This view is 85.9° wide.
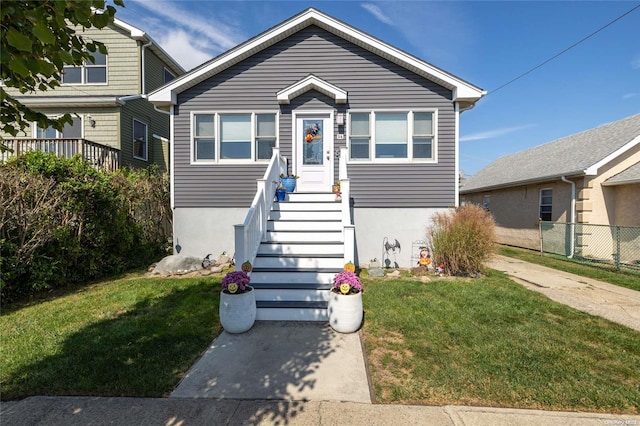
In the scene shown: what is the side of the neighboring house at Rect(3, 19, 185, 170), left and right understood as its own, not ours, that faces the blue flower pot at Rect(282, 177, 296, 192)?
left

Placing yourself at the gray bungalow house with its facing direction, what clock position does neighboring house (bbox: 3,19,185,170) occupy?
The neighboring house is roughly at 4 o'clock from the gray bungalow house.

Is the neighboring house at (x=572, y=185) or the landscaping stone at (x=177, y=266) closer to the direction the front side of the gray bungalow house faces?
the landscaping stone

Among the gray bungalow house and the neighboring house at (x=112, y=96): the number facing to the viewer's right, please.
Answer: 0

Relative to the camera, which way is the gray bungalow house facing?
toward the camera

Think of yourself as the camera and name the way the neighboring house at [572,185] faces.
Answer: facing the viewer and to the right of the viewer

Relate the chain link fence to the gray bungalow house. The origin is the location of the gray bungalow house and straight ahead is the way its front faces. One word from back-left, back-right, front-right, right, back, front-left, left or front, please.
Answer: left

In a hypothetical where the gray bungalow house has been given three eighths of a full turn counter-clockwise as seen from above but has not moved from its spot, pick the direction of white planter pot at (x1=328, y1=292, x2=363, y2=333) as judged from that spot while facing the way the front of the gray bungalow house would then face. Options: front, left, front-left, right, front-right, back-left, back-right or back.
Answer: back-right

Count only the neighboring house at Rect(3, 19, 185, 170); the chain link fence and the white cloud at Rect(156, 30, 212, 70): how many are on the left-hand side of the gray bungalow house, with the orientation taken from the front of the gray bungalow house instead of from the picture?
1

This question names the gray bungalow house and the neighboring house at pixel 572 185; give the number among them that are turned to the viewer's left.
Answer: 0

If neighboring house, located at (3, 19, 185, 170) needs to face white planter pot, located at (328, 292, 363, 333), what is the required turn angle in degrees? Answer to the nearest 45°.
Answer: approximately 45° to its left

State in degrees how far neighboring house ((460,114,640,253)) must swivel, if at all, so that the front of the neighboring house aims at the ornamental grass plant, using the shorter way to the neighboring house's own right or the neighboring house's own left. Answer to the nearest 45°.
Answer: approximately 45° to the neighboring house's own right
